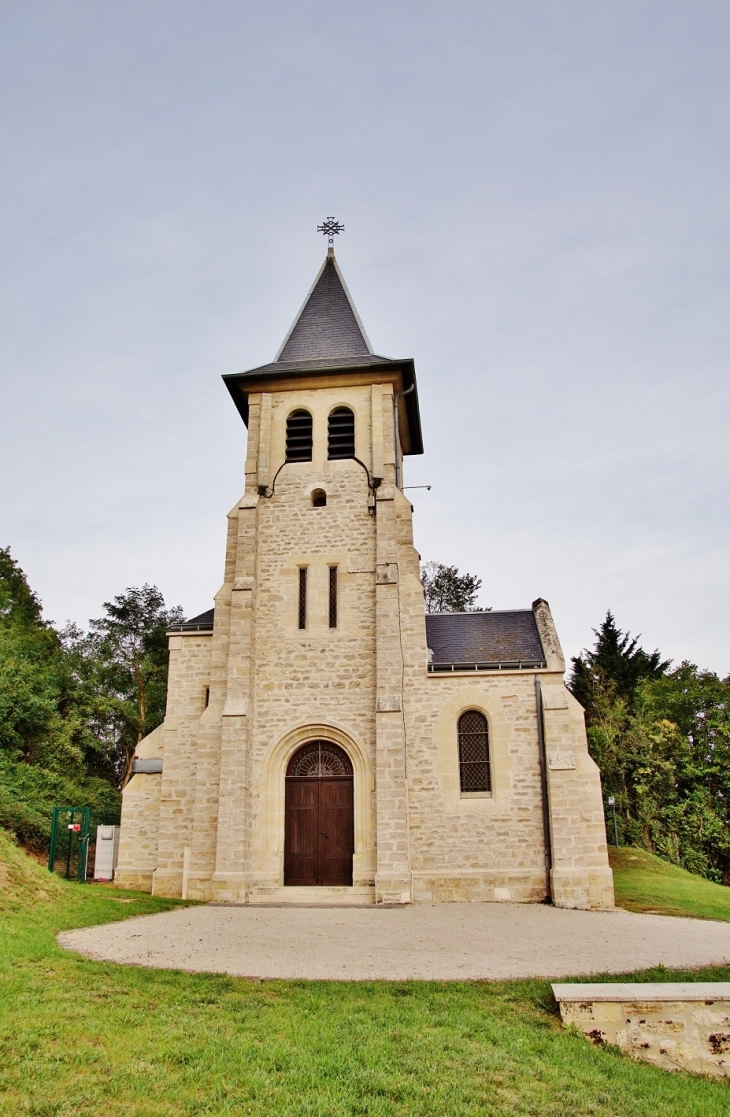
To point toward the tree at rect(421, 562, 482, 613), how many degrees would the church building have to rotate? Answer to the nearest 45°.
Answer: approximately 180°

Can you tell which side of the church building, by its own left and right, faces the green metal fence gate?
right

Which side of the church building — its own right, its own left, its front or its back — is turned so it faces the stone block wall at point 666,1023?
front

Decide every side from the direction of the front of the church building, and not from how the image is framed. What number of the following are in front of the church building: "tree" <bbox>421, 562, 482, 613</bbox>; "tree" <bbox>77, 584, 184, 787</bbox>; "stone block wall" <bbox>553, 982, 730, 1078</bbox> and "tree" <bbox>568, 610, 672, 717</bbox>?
1

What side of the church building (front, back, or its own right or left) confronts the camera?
front

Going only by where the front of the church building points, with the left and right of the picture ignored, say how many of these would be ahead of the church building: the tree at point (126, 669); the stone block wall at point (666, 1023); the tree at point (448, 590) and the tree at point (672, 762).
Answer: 1

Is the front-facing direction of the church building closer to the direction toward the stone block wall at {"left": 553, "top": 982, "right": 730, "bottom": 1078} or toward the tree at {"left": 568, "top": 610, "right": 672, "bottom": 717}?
the stone block wall

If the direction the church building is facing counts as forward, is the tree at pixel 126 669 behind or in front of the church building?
behind

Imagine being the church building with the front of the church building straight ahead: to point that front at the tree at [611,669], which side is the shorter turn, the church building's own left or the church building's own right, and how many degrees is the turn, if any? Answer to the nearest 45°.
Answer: approximately 135° to the church building's own left

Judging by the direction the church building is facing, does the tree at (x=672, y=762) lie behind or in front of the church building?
behind

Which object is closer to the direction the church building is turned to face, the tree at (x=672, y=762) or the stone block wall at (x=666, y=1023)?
the stone block wall
